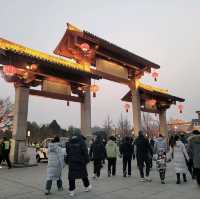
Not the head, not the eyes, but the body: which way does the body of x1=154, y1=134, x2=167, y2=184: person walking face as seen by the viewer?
away from the camera

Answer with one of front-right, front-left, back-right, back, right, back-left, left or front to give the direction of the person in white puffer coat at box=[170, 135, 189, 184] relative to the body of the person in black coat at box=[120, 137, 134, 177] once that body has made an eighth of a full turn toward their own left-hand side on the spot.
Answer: back

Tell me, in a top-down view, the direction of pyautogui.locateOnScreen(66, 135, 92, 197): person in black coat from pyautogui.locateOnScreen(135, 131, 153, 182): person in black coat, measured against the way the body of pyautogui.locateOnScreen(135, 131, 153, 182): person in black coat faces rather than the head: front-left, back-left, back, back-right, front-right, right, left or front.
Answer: back-left

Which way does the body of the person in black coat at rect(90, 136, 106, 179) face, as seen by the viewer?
away from the camera

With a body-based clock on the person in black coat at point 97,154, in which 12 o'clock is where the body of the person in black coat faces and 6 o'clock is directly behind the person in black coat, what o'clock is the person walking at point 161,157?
The person walking is roughly at 4 o'clock from the person in black coat.

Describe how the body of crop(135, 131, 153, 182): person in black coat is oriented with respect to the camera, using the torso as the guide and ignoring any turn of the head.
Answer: away from the camera

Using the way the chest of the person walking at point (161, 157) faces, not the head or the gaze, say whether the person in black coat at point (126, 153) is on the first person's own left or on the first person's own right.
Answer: on the first person's own left

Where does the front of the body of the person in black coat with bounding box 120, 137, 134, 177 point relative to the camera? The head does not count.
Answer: away from the camera

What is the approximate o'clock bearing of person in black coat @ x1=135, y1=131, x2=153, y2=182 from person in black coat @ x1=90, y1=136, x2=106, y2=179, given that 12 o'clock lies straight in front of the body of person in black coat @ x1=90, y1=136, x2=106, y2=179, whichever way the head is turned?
person in black coat @ x1=135, y1=131, x2=153, y2=182 is roughly at 4 o'clock from person in black coat @ x1=90, y1=136, x2=106, y2=179.
